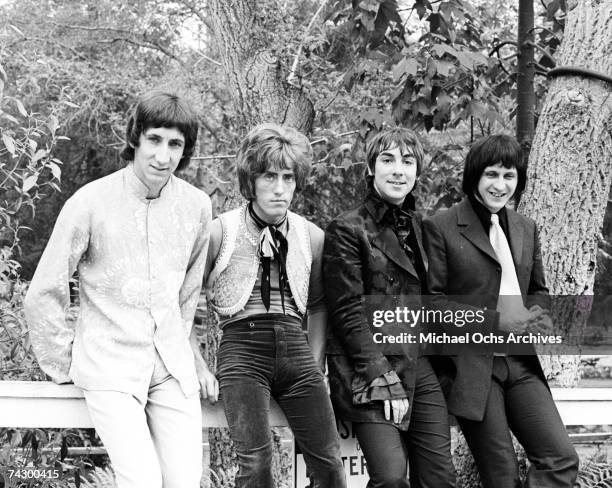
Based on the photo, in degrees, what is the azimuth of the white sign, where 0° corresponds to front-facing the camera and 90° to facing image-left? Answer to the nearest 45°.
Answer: approximately 0°

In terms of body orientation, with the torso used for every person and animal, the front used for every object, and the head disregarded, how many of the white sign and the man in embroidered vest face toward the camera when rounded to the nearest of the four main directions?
2

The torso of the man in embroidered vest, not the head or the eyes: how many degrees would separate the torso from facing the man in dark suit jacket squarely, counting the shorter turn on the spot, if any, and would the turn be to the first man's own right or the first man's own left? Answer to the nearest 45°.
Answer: approximately 90° to the first man's own left

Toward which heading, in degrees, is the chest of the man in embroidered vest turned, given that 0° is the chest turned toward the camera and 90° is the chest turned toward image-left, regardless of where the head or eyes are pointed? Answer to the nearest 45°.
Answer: approximately 0°

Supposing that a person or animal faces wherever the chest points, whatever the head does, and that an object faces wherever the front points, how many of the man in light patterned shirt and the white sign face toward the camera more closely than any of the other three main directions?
2

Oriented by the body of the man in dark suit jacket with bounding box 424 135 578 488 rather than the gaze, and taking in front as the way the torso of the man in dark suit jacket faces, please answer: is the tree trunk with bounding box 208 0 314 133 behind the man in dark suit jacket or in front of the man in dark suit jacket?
behind
